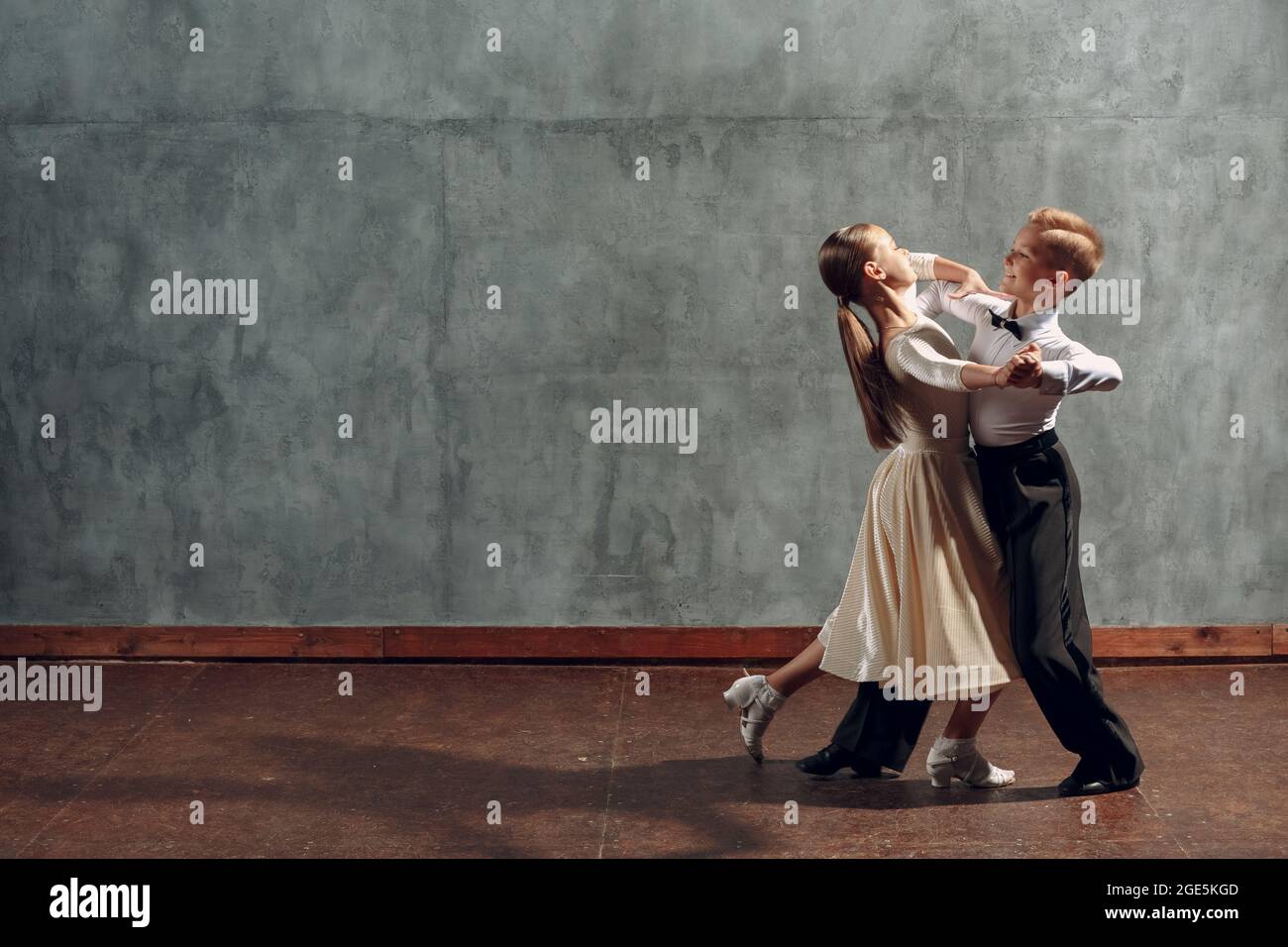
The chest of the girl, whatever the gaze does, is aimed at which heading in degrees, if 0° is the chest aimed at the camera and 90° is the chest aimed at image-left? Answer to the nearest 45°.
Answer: approximately 270°

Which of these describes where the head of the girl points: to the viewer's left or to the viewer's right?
to the viewer's right
